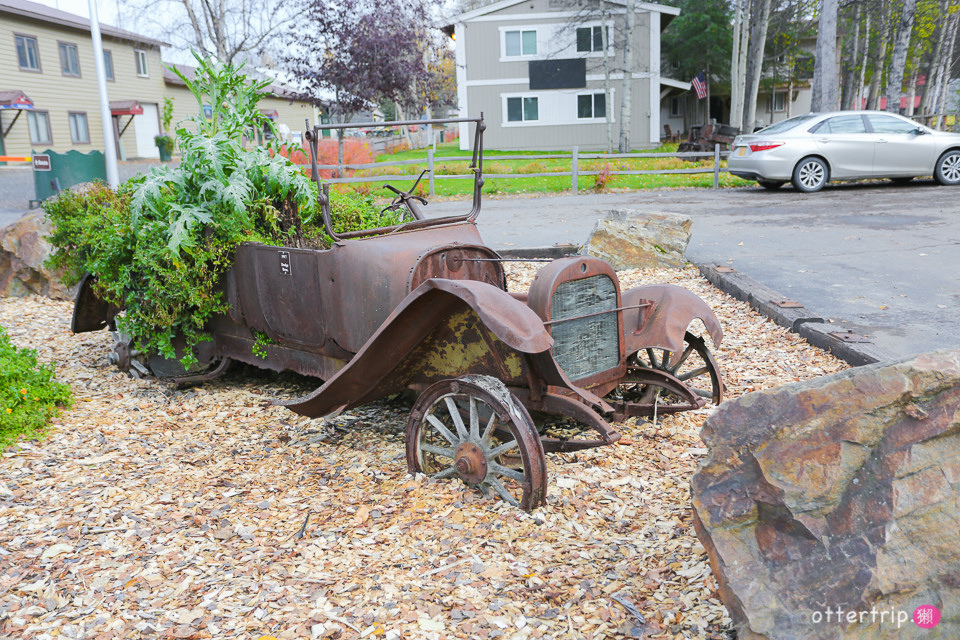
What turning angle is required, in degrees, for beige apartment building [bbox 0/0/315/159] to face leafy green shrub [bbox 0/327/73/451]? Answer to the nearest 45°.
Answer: approximately 45° to its right

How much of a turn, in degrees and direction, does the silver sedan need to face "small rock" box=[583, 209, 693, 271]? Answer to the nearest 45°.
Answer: approximately 135° to its right

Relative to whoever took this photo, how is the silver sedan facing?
facing away from the viewer and to the right of the viewer

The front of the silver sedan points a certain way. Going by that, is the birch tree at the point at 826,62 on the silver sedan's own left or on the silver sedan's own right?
on the silver sedan's own left

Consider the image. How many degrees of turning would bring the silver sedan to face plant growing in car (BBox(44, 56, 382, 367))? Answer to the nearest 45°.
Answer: approximately 135° to its right

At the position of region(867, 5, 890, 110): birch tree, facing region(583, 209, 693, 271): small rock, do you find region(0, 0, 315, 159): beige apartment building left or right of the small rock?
right

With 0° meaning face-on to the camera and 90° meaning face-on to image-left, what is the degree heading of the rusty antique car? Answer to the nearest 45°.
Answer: approximately 315°

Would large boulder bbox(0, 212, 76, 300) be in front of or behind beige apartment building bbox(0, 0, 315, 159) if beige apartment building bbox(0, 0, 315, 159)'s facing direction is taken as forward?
in front

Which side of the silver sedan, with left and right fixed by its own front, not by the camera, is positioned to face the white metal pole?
back

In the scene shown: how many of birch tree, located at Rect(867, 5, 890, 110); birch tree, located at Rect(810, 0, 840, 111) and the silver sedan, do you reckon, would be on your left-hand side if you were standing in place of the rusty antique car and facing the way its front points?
3
